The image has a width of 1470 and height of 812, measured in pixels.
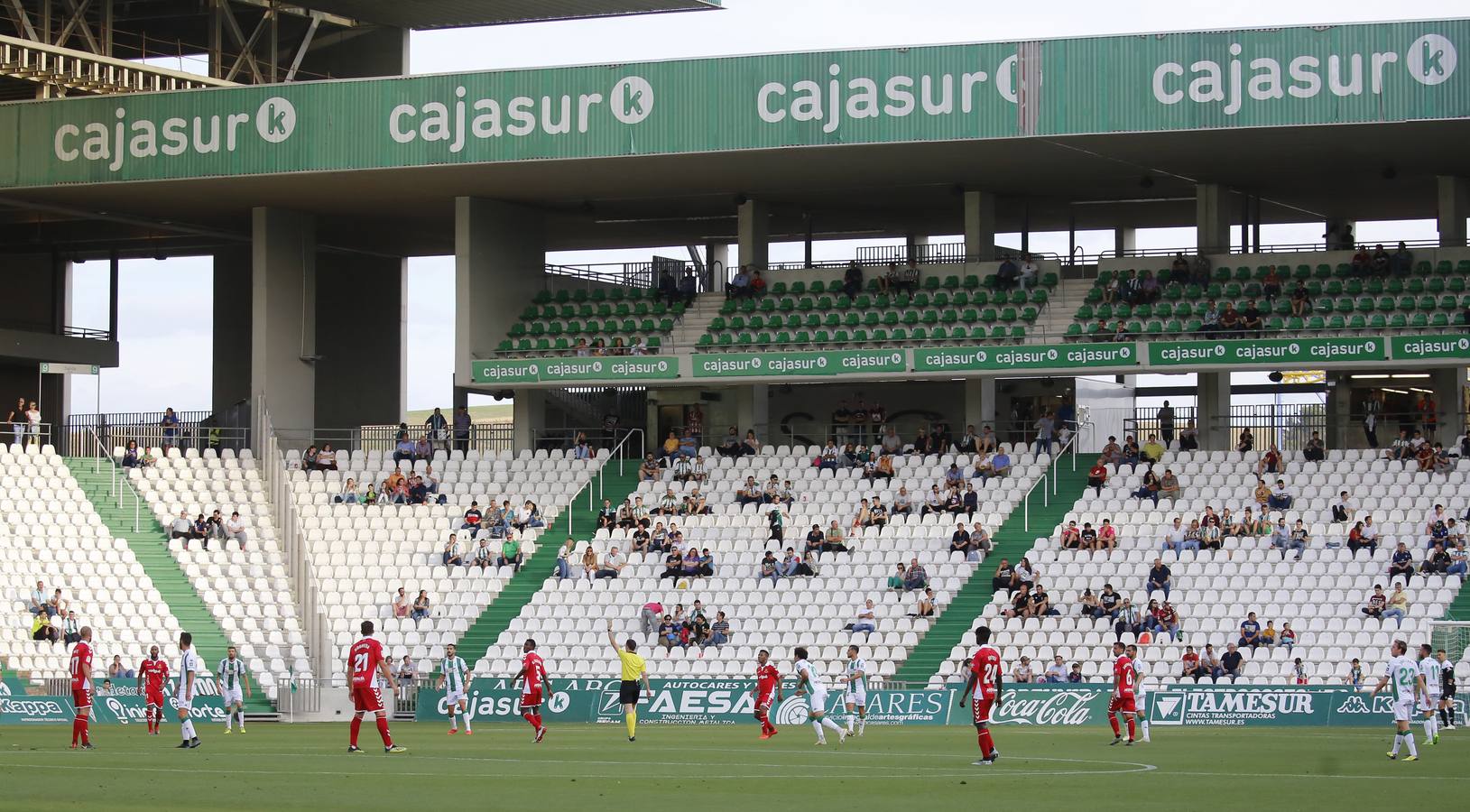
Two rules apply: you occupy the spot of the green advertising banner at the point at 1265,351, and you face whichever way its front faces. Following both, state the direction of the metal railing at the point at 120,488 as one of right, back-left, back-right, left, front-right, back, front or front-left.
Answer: right

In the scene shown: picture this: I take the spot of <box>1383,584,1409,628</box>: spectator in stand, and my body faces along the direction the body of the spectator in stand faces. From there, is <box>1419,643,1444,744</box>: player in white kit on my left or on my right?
on my left

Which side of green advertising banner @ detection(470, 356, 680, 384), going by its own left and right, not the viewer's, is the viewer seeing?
front

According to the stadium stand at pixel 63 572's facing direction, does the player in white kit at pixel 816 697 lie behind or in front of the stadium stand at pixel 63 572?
in front

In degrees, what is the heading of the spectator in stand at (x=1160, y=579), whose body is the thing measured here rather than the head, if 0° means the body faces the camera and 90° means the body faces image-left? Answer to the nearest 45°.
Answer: approximately 0°

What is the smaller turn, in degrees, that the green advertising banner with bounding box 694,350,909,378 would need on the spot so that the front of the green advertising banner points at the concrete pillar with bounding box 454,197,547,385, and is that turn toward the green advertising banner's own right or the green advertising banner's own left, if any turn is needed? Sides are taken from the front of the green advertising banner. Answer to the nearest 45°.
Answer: approximately 90° to the green advertising banner's own right

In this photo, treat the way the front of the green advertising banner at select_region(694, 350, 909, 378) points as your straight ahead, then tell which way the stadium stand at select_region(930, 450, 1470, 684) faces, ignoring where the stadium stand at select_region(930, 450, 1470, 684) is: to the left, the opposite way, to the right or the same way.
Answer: the same way

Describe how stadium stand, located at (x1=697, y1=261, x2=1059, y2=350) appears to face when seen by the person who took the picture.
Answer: facing the viewer

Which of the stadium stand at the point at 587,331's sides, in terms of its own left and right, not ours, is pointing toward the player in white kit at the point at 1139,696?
front

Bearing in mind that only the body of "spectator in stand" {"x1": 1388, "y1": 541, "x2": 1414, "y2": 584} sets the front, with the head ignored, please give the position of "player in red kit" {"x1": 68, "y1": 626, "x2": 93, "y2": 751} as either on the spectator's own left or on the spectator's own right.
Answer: on the spectator's own right

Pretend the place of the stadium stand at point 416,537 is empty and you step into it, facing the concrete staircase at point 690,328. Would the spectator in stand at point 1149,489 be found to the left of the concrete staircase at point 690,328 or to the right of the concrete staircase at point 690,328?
right

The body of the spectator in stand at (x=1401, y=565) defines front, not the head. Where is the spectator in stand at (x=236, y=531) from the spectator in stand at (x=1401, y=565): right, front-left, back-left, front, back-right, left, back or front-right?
right

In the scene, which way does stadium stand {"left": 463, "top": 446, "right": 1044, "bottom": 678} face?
toward the camera

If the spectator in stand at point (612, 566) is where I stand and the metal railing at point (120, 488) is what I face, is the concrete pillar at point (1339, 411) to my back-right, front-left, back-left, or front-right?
back-right

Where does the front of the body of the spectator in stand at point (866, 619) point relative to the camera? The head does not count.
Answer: toward the camera
